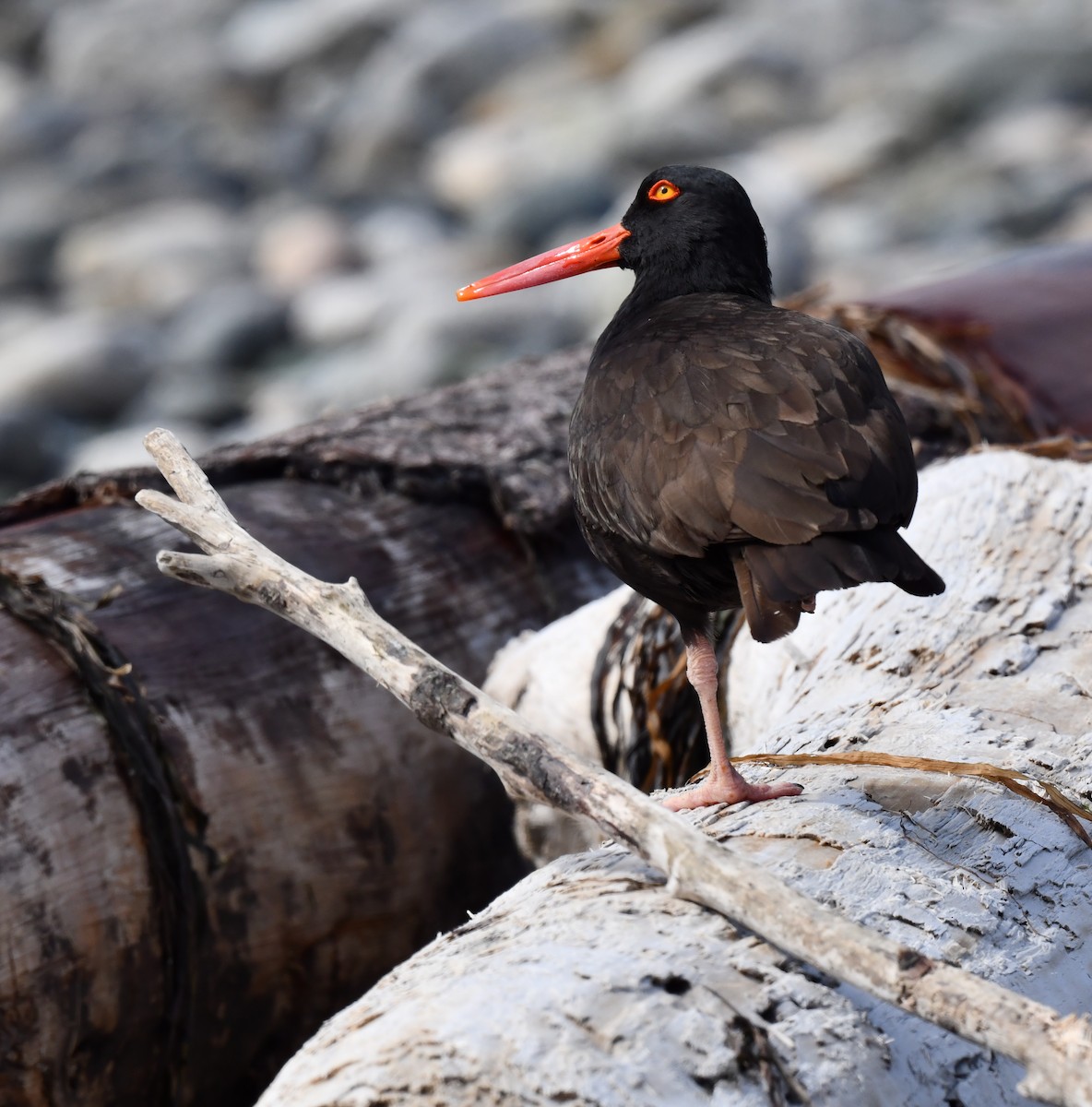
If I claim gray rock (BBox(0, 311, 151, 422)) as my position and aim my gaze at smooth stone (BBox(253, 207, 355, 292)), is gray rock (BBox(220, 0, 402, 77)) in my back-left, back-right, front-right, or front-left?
front-left

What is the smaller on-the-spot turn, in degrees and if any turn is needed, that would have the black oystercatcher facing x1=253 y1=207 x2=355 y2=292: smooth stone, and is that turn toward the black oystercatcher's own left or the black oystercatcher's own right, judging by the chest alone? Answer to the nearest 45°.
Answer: approximately 45° to the black oystercatcher's own right

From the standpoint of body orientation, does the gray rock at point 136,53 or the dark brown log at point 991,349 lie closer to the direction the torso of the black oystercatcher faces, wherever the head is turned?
the gray rock

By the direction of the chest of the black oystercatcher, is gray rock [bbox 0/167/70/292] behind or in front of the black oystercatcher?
in front

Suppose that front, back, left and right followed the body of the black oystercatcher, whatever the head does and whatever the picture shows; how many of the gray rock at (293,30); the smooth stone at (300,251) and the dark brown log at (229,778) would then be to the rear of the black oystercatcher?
0

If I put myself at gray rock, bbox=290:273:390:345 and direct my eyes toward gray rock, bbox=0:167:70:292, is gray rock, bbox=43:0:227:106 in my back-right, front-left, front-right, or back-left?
front-right

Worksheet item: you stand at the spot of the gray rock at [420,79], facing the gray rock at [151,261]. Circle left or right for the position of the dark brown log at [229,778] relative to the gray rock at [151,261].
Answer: left

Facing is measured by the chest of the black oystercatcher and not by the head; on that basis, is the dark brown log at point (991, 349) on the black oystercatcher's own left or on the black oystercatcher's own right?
on the black oystercatcher's own right

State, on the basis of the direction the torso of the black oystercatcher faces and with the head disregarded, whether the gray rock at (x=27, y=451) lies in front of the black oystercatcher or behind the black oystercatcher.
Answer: in front

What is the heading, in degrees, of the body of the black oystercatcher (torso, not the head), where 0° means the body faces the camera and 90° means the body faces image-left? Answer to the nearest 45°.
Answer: approximately 135°
